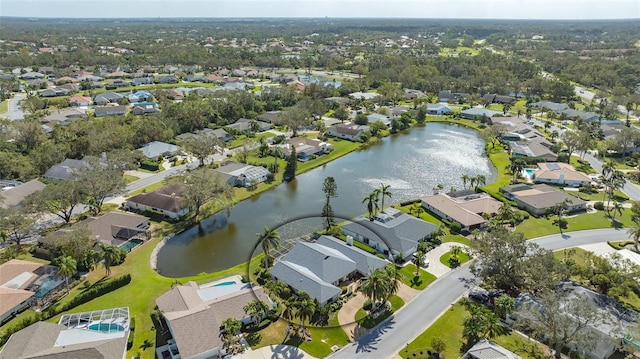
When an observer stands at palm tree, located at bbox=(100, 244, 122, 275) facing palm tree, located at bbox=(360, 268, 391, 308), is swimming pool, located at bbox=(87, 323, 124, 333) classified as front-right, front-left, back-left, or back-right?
front-right

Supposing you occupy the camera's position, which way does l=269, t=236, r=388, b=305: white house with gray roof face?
facing the viewer and to the right of the viewer

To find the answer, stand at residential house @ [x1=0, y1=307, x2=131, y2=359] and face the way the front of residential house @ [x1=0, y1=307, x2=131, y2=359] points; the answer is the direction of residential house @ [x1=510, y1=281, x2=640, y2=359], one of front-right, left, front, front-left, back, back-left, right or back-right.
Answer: front-left

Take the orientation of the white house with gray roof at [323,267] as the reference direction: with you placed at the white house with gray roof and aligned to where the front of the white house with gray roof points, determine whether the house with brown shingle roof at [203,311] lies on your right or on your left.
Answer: on your right

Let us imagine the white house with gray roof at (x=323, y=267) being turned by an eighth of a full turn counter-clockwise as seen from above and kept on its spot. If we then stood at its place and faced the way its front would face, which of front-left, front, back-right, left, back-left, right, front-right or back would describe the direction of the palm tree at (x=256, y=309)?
back-right

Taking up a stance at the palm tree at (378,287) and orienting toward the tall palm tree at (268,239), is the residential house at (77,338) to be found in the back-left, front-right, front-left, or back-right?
front-left

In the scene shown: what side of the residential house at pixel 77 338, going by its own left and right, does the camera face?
front

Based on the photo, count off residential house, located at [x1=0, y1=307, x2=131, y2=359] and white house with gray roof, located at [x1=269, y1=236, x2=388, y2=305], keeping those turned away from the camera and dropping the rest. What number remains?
0

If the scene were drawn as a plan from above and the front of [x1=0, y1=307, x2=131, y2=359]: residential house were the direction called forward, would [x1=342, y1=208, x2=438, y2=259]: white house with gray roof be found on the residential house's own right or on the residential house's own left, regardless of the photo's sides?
on the residential house's own left

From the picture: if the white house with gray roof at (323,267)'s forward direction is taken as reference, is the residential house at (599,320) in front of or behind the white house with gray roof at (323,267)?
in front

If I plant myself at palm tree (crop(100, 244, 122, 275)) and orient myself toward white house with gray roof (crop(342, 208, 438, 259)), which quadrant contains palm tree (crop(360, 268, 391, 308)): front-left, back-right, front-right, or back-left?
front-right
